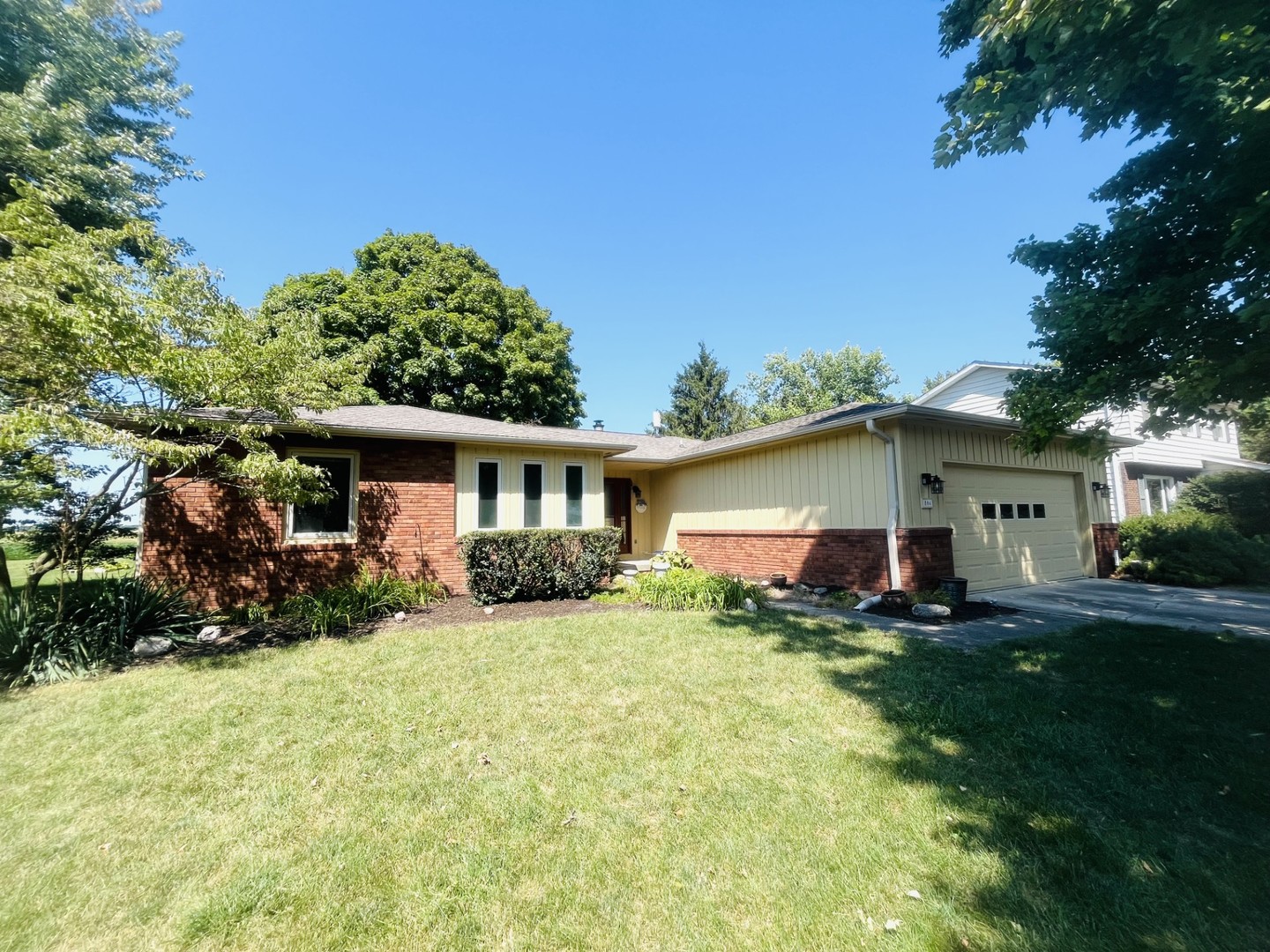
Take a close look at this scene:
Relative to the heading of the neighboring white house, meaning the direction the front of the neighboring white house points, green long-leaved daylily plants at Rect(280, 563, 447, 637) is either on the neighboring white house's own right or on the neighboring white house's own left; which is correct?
on the neighboring white house's own right

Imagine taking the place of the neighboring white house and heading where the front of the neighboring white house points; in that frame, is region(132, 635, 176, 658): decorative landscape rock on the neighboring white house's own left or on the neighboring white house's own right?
on the neighboring white house's own right

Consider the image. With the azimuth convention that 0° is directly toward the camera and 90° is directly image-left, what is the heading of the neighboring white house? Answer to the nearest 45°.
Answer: approximately 315°

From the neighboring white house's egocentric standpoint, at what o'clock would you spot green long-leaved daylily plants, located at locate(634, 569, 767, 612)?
The green long-leaved daylily plants is roughly at 2 o'clock from the neighboring white house.

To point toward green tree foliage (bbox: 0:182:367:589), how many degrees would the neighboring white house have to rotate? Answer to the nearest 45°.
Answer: approximately 45° to its right

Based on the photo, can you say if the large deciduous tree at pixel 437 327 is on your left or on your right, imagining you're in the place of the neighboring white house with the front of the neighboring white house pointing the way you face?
on your right

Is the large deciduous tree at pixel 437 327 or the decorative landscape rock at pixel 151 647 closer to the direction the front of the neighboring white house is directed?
the decorative landscape rock

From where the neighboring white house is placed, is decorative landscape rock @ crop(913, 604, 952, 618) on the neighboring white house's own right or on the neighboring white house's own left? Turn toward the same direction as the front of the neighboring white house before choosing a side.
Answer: on the neighboring white house's own right

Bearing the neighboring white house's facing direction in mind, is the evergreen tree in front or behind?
behind

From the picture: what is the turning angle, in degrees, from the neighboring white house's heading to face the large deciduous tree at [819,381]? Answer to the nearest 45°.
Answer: approximately 180°
